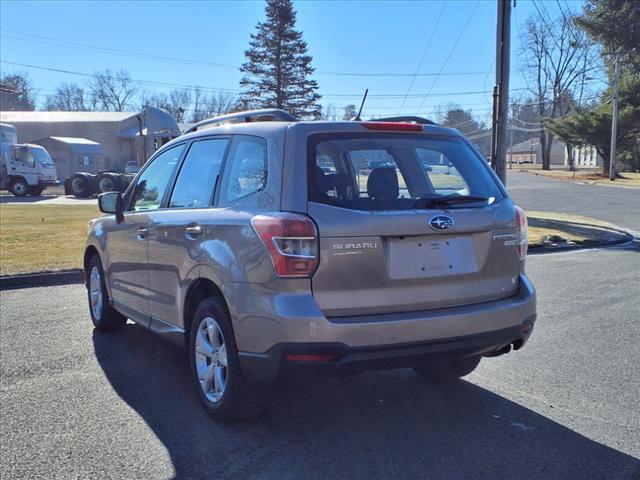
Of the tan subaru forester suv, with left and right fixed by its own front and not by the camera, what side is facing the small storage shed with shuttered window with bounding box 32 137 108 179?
front

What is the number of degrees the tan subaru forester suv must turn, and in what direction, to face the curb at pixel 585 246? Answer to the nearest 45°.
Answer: approximately 90° to its right

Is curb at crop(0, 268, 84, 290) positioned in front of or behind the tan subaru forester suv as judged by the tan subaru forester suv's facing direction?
in front

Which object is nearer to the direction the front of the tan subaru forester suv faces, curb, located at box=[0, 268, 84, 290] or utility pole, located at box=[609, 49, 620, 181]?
the curb

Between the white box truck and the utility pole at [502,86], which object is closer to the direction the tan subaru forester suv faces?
the white box truck

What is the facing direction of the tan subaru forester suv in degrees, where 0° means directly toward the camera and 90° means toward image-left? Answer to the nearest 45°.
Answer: approximately 135°

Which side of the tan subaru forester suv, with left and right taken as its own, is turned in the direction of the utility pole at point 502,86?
right

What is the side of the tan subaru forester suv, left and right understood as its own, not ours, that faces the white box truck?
front

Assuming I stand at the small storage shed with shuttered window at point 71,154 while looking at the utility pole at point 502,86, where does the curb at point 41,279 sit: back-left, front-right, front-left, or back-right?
front-right

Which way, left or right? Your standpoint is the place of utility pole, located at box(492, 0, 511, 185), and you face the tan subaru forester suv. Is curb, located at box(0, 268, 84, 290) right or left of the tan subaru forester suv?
right

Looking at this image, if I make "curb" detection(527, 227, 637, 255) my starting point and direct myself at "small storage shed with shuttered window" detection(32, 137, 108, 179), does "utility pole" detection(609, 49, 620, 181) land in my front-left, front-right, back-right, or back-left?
front-right

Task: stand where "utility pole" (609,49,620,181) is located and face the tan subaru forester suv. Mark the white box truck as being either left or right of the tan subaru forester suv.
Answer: right
